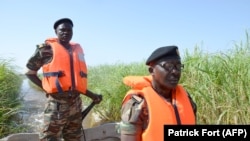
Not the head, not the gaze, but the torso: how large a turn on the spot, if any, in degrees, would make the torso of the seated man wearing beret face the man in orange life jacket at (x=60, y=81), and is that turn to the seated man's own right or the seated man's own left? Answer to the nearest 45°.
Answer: approximately 180°

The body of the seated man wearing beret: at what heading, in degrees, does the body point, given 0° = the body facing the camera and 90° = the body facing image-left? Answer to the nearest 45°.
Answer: approximately 315°
